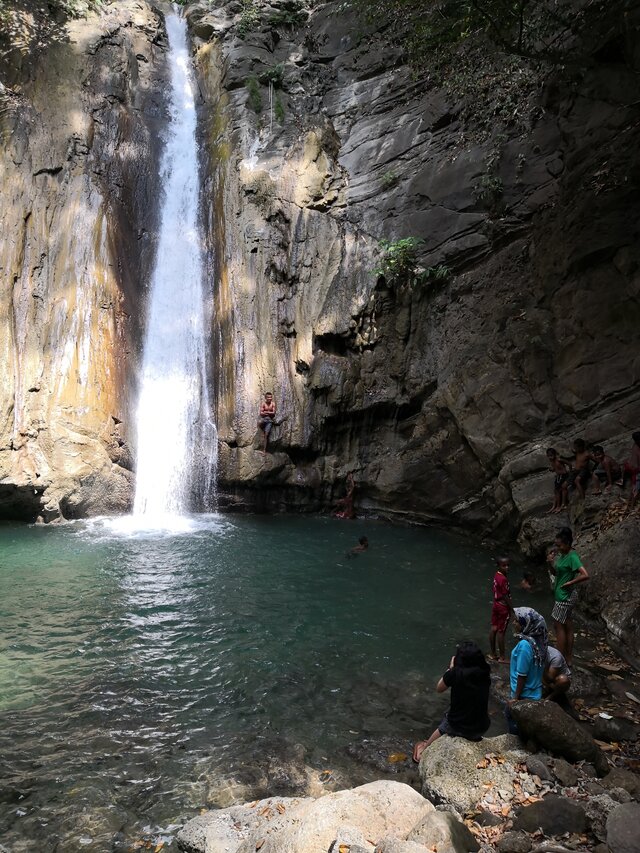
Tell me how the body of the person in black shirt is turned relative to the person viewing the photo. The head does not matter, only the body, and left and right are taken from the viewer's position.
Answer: facing away from the viewer and to the left of the viewer

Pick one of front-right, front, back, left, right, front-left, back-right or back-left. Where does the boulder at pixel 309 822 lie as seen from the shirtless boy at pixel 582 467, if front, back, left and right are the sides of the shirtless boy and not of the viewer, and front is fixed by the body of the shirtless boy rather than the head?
front-left

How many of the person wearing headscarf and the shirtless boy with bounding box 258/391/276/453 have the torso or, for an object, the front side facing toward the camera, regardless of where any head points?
1

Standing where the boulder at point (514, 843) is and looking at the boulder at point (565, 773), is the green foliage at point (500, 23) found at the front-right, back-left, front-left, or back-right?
front-left

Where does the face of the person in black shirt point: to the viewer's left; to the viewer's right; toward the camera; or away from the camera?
away from the camera

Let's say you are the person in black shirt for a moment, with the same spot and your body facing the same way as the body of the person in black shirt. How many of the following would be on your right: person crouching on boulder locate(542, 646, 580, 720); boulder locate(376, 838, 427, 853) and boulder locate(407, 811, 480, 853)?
1

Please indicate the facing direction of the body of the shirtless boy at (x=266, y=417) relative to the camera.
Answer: toward the camera

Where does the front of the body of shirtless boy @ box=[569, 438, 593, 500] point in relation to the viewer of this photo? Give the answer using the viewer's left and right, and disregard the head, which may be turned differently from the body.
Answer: facing the viewer and to the left of the viewer

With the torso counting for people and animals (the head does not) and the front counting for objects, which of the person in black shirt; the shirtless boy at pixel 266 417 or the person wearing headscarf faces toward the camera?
the shirtless boy
